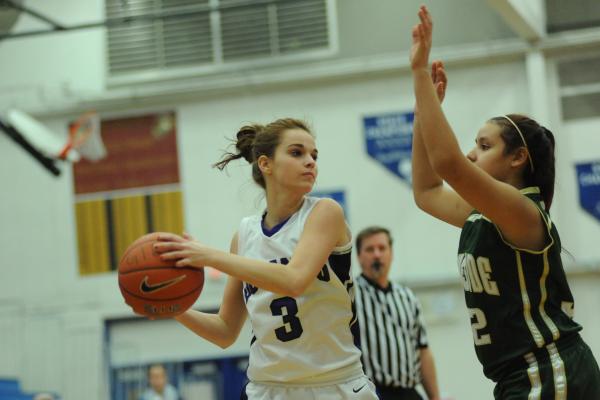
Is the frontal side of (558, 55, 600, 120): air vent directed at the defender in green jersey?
yes

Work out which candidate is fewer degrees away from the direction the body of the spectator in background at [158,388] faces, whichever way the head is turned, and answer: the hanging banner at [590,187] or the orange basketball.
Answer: the orange basketball

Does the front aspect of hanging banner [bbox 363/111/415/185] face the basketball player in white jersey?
yes

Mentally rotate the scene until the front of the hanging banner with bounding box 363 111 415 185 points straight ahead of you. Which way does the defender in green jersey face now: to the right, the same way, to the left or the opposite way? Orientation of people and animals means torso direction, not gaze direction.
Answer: to the right

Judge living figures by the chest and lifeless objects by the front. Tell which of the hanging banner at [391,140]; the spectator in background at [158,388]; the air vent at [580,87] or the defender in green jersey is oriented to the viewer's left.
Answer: the defender in green jersey

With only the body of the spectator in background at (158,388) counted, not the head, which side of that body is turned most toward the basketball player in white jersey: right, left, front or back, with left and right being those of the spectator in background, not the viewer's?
front

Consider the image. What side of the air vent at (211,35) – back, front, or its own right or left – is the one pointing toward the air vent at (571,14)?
left

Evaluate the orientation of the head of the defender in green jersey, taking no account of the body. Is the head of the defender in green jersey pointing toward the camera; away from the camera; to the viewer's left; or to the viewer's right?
to the viewer's left

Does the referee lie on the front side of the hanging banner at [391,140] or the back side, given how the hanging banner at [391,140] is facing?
on the front side

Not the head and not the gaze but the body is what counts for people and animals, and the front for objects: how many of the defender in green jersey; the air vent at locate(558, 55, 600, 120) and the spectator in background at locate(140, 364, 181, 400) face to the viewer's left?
1

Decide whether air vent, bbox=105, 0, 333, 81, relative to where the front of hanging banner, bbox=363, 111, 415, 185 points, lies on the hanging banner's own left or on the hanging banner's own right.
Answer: on the hanging banner's own right

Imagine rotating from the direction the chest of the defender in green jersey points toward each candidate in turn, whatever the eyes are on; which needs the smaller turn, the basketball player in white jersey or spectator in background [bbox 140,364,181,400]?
the basketball player in white jersey
